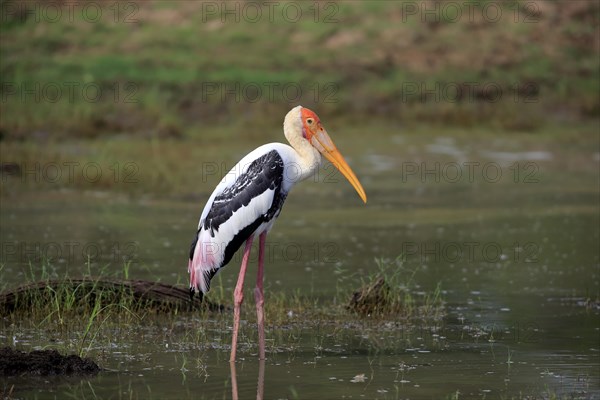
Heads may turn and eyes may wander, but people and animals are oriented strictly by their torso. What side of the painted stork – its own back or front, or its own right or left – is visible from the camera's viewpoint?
right
